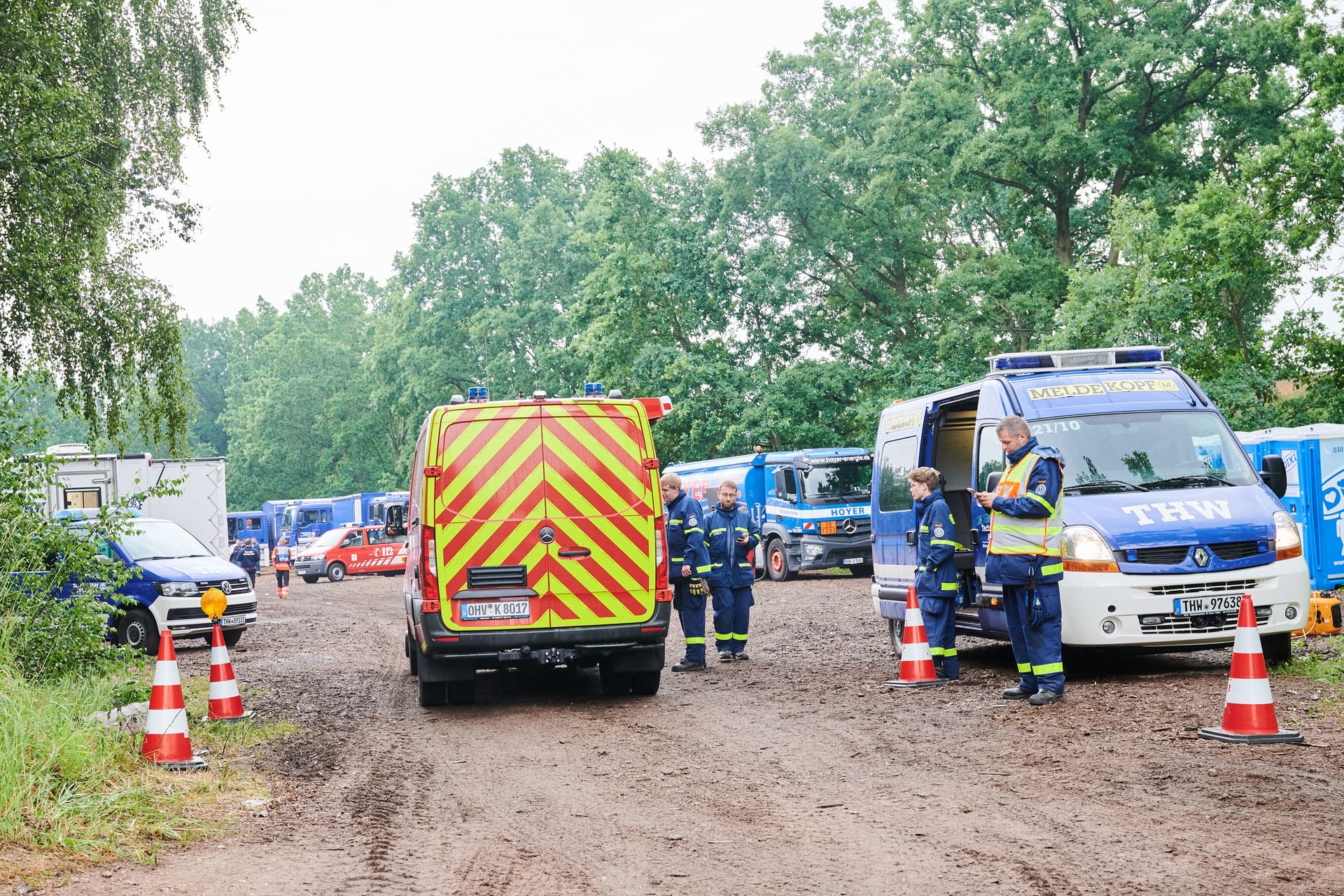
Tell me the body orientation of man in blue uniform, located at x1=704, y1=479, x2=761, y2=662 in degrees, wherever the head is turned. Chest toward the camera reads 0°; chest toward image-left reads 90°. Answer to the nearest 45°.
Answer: approximately 0°

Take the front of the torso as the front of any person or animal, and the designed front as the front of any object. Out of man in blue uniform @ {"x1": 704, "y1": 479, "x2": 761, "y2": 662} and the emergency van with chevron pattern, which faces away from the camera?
the emergency van with chevron pattern

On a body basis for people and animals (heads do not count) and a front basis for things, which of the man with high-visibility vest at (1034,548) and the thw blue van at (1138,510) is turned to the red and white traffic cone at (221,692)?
the man with high-visibility vest

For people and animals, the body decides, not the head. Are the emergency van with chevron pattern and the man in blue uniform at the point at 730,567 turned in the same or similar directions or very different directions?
very different directions

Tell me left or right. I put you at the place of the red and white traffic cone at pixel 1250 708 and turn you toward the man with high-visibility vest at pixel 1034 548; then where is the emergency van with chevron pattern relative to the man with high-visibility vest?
left

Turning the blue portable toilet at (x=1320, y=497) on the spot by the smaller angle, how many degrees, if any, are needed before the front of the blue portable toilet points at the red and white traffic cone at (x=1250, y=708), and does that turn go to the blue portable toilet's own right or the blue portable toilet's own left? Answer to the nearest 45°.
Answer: approximately 45° to the blue portable toilet's own left

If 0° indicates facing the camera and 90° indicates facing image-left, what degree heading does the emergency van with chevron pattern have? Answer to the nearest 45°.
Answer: approximately 180°

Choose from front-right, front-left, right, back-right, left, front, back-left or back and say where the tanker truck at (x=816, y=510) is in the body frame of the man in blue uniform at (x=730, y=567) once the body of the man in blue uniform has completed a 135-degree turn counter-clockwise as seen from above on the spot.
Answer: front-left

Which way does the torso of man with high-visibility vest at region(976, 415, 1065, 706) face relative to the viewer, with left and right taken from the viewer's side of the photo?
facing to the left of the viewer
